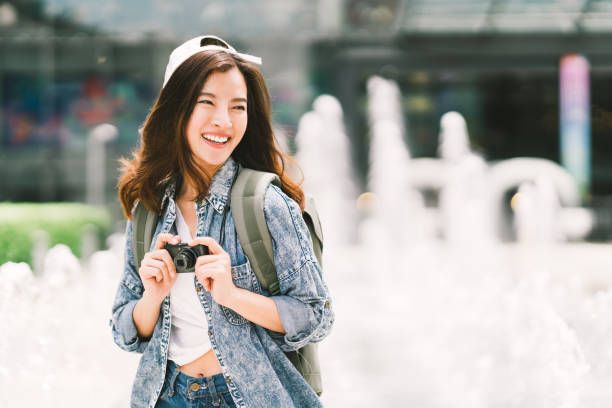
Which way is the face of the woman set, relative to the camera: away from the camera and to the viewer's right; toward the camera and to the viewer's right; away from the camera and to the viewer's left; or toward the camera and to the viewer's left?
toward the camera and to the viewer's right

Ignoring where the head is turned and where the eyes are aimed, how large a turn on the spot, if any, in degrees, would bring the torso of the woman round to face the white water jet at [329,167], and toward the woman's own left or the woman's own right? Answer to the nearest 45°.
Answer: approximately 135° to the woman's own right

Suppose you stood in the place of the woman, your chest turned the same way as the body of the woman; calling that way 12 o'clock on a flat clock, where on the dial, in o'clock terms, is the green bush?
The green bush is roughly at 4 o'clock from the woman.

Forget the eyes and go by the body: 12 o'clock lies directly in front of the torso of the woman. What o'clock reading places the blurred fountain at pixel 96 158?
The blurred fountain is roughly at 4 o'clock from the woman.

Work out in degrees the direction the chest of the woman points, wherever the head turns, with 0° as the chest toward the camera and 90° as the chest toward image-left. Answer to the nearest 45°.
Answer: approximately 45°

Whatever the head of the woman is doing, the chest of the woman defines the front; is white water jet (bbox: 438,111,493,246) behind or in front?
behind

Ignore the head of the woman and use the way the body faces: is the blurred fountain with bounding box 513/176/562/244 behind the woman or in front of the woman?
behind
